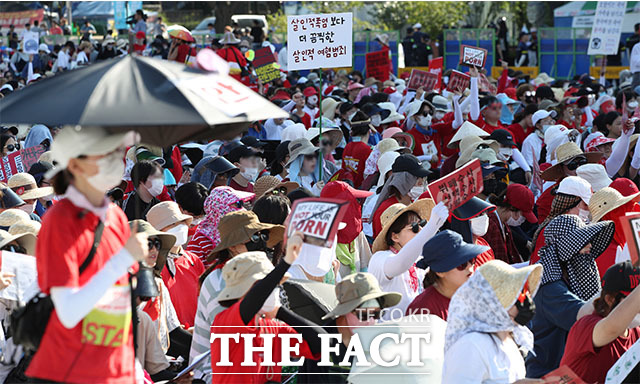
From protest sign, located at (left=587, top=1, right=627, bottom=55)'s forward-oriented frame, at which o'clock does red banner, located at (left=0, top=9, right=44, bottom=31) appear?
The red banner is roughly at 4 o'clock from the protest sign.

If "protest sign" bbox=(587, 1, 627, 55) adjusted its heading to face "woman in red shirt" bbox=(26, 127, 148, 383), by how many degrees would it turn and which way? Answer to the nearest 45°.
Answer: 0° — it already faces them

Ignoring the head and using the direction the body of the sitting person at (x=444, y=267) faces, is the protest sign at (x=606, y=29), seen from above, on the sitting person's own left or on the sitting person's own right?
on the sitting person's own left

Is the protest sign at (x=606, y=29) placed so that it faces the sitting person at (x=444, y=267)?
yes

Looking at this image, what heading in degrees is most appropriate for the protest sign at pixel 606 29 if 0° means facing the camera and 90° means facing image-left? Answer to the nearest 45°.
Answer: approximately 0°

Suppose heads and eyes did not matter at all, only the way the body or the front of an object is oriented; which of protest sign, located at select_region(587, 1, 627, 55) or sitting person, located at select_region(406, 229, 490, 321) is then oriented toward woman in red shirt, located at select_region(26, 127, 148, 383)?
the protest sign
